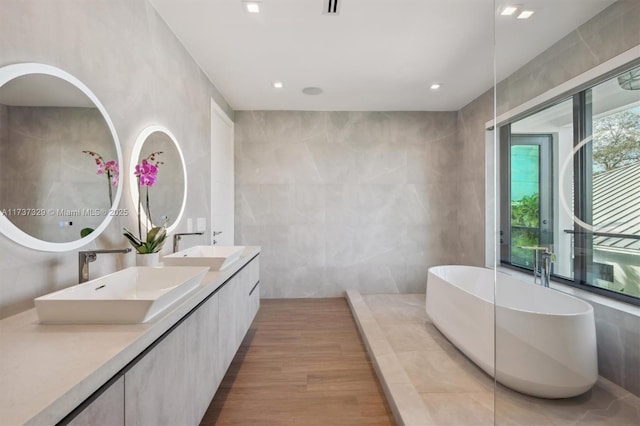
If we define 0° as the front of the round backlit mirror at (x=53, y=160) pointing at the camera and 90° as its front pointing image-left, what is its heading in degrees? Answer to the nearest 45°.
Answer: approximately 315°

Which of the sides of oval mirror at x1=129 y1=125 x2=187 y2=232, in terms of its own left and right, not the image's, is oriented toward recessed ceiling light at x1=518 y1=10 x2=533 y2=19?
front

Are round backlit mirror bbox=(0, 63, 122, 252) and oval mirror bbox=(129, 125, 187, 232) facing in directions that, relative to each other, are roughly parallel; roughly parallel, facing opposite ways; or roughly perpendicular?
roughly parallel

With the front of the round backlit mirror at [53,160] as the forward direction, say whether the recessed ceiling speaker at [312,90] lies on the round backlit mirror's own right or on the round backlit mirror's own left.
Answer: on the round backlit mirror's own left

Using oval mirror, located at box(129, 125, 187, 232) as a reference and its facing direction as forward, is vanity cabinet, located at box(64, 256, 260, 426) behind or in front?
in front

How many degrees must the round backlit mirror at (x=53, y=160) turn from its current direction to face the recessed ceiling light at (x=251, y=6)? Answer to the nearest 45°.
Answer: approximately 45° to its left

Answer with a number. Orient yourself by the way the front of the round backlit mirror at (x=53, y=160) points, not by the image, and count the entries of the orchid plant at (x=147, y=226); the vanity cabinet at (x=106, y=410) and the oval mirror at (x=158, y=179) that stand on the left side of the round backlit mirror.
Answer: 2

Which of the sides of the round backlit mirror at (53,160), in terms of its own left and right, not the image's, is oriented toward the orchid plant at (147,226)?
left

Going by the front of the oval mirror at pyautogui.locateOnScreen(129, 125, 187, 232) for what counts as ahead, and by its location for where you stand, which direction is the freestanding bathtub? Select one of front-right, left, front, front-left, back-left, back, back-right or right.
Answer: front

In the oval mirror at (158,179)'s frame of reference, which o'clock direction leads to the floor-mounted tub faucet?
The floor-mounted tub faucet is roughly at 12 o'clock from the oval mirror.

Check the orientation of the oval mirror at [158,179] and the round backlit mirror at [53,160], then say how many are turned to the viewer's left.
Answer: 0
